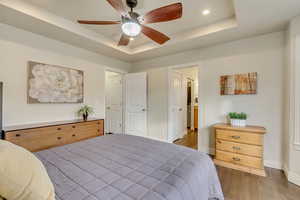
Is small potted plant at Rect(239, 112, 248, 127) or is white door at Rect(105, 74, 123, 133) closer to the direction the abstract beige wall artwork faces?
the small potted plant

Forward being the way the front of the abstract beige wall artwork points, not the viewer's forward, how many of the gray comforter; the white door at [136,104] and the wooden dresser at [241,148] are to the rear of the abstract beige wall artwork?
0

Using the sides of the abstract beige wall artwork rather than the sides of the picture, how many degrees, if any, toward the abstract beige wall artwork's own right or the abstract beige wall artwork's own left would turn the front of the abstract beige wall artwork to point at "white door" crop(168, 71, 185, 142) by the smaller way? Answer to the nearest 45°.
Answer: approximately 45° to the abstract beige wall artwork's own left

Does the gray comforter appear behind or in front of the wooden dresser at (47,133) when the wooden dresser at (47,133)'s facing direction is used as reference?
in front

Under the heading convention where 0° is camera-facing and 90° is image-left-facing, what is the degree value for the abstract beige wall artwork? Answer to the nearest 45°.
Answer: approximately 315°

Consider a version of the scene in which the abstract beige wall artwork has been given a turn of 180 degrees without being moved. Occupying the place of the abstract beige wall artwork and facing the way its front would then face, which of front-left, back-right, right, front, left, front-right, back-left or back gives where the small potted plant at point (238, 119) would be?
back

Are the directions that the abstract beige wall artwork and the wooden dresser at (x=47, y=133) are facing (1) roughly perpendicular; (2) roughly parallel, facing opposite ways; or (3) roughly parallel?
roughly parallel

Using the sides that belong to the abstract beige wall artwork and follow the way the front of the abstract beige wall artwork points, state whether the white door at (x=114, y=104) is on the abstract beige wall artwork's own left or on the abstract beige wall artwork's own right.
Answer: on the abstract beige wall artwork's own left

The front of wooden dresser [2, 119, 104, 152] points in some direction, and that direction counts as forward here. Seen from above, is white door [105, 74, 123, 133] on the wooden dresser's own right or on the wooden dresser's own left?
on the wooden dresser's own left

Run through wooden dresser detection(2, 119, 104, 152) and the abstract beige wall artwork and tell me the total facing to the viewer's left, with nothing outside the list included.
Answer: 0

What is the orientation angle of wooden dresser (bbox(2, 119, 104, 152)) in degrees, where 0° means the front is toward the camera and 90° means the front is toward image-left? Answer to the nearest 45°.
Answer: approximately 315°

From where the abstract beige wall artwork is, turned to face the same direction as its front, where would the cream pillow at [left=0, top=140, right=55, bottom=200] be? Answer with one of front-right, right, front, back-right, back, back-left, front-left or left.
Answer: front-right

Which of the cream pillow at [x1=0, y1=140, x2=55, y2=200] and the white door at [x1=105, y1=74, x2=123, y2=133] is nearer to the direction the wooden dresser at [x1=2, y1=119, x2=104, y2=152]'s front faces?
the cream pillow

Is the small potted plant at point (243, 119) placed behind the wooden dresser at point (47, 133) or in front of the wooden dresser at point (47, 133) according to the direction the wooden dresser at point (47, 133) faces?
in front
